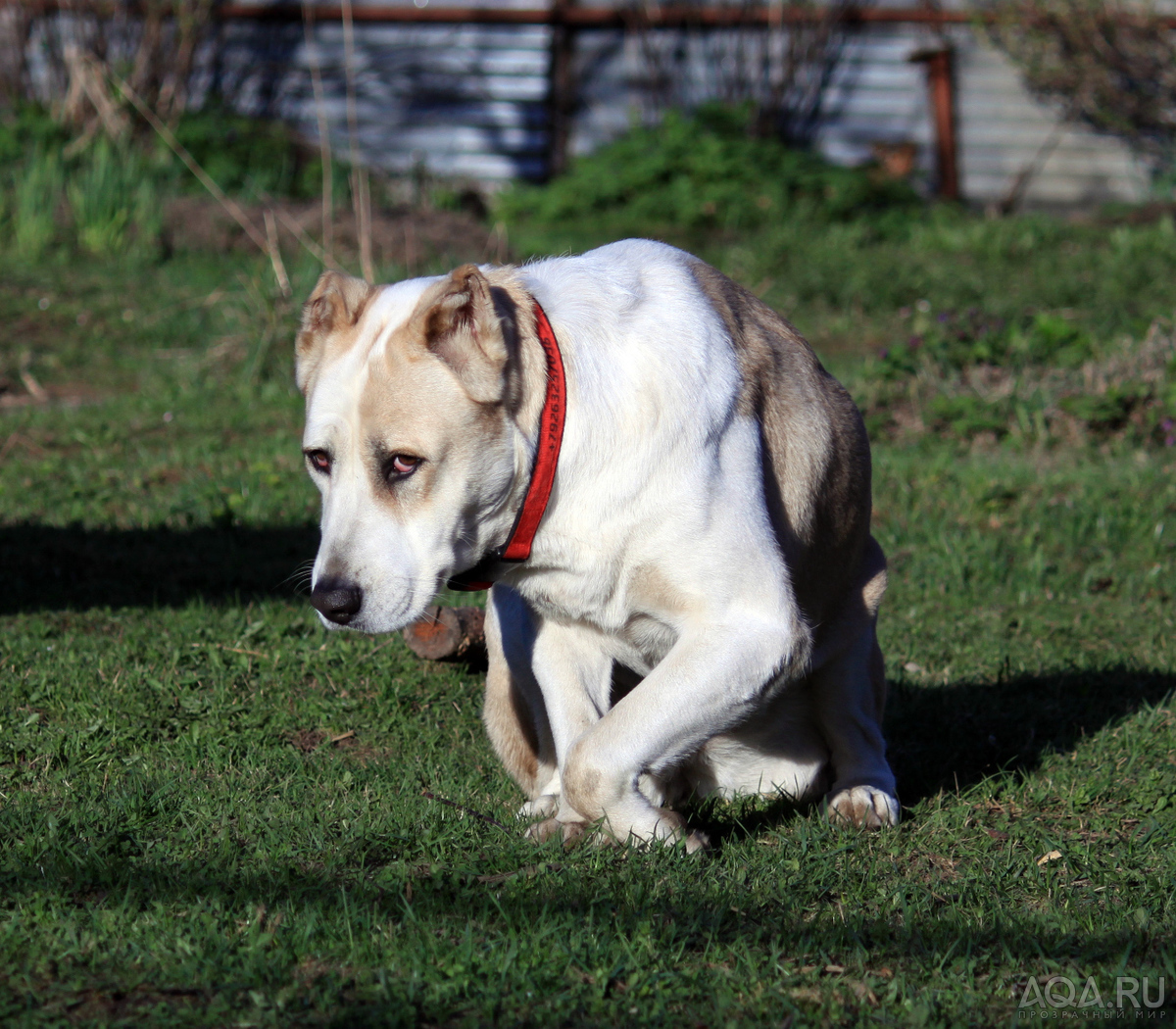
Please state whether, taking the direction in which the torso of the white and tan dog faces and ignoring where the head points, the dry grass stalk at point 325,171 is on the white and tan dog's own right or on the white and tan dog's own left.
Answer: on the white and tan dog's own right

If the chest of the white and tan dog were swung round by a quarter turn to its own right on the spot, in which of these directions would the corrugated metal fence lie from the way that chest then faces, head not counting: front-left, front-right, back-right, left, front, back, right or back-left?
front-right

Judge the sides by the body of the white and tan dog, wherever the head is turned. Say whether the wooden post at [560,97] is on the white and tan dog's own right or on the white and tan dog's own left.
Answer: on the white and tan dog's own right

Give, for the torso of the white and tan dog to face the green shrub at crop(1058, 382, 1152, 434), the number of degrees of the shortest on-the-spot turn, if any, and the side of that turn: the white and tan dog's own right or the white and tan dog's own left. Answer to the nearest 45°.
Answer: approximately 180°

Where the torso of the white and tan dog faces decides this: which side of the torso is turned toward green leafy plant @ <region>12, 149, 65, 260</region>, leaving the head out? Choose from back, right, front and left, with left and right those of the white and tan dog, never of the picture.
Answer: right

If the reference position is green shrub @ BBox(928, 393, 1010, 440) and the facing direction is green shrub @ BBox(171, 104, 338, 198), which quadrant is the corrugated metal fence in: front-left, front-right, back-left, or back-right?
front-right

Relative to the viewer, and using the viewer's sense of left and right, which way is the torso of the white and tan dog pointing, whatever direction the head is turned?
facing the viewer and to the left of the viewer

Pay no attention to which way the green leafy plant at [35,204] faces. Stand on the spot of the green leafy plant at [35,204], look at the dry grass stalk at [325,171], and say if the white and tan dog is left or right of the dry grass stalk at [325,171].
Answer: right
